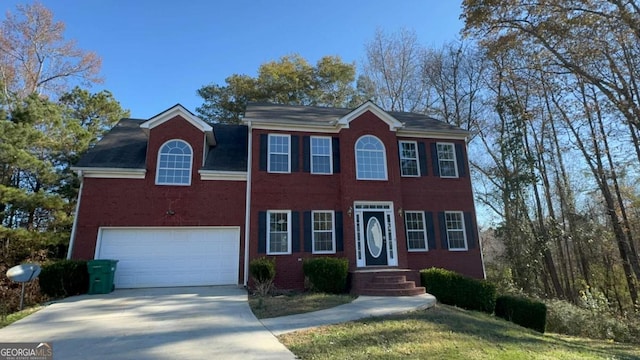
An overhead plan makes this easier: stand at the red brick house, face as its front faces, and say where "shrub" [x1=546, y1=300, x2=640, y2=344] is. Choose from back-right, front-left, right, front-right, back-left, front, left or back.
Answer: left

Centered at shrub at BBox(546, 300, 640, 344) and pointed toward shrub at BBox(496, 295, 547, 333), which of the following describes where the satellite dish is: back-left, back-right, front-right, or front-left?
front-left

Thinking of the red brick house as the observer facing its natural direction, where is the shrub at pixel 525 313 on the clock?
The shrub is roughly at 10 o'clock from the red brick house.

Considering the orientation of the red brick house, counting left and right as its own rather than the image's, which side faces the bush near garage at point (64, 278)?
right

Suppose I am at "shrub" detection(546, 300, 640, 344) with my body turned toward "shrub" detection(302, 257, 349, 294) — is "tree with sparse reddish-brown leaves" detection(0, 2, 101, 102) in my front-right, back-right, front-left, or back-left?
front-right

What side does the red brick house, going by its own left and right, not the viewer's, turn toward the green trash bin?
right
